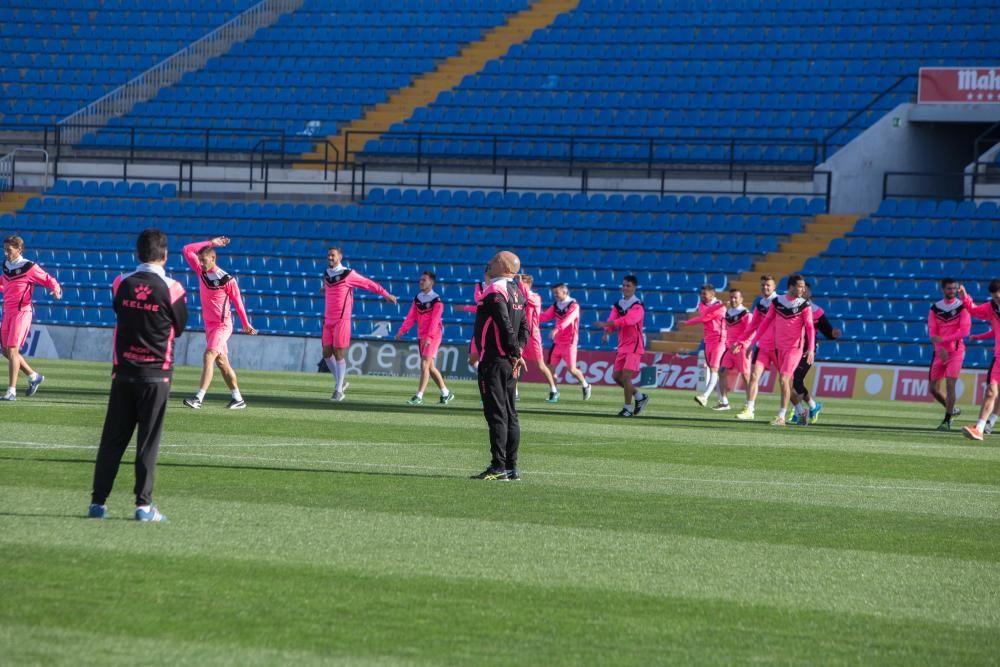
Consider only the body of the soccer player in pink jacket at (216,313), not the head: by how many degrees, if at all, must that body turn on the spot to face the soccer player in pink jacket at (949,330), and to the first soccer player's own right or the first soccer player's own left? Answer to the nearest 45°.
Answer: approximately 135° to the first soccer player's own left

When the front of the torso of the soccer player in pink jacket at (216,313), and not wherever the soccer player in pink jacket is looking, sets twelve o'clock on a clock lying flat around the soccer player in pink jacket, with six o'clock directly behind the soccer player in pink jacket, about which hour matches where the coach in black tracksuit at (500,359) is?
The coach in black tracksuit is roughly at 10 o'clock from the soccer player in pink jacket.

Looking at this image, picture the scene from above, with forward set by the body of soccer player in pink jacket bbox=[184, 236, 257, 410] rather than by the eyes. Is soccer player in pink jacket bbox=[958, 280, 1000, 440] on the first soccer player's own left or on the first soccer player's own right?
on the first soccer player's own left

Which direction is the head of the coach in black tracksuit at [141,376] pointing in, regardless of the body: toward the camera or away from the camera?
away from the camera
